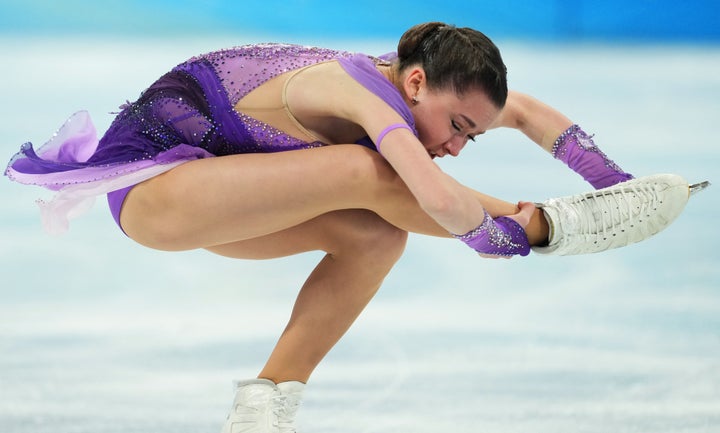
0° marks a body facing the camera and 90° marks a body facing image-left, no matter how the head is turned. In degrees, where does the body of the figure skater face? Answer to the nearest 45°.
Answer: approximately 270°

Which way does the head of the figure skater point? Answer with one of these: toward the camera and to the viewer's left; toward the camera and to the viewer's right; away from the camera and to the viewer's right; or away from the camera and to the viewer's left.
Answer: toward the camera and to the viewer's right
